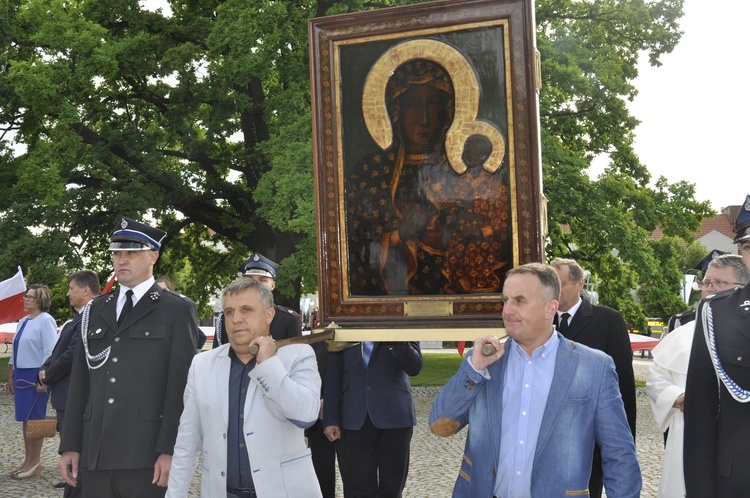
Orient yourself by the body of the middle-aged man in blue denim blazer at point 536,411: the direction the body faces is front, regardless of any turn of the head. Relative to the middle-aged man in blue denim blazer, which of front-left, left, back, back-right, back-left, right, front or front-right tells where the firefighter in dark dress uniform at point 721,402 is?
back-left

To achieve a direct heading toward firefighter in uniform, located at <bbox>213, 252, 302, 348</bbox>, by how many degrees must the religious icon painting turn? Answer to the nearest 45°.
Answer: approximately 135° to its right

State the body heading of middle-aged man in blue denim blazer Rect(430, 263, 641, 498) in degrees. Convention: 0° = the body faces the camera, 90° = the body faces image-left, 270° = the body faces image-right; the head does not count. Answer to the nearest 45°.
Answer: approximately 45°

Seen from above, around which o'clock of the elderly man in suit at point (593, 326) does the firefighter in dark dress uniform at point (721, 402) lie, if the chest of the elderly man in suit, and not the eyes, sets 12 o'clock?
The firefighter in dark dress uniform is roughly at 10 o'clock from the elderly man in suit.

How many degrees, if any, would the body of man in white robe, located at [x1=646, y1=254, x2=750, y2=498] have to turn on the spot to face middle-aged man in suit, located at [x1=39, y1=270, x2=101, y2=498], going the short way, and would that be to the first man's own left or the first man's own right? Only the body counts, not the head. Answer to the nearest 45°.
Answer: approximately 45° to the first man's own right

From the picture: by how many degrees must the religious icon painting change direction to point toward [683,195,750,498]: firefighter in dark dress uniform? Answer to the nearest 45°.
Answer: approximately 45° to its left

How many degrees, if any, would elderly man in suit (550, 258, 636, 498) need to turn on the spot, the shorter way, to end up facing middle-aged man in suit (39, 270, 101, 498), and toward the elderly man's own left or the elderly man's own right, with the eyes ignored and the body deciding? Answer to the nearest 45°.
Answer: approximately 45° to the elderly man's own right
